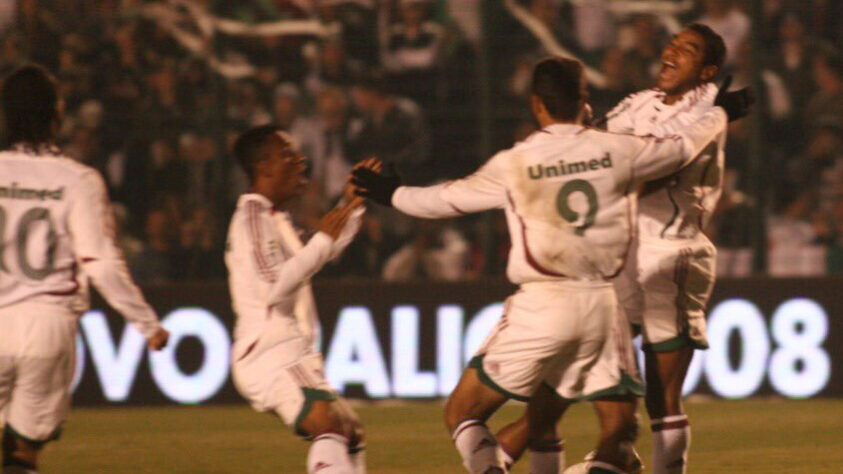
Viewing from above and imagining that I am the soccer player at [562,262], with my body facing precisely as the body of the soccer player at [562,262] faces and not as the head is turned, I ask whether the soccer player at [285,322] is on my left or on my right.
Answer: on my left

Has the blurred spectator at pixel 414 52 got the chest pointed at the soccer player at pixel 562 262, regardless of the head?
yes

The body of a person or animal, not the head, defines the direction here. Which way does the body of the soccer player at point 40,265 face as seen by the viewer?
away from the camera

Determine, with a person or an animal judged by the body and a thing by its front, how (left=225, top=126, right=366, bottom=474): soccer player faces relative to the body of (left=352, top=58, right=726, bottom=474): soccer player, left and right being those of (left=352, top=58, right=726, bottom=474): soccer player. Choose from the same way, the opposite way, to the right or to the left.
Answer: to the right

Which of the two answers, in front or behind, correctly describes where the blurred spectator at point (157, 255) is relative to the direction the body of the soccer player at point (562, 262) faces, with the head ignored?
in front

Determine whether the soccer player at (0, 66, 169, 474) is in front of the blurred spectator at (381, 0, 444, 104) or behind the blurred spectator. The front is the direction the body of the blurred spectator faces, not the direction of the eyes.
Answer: in front

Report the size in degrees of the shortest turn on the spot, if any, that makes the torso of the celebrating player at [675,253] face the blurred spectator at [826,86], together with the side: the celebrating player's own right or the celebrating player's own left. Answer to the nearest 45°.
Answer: approximately 135° to the celebrating player's own right

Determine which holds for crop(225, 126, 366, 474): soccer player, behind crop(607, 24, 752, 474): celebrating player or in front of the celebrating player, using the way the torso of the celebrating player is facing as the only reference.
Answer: in front

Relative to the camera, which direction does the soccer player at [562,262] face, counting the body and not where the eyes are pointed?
away from the camera

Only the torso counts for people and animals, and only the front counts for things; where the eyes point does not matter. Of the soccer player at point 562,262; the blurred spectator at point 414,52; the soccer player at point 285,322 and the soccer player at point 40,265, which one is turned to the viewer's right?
the soccer player at point 285,322

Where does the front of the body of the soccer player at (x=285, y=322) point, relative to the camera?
to the viewer's right
